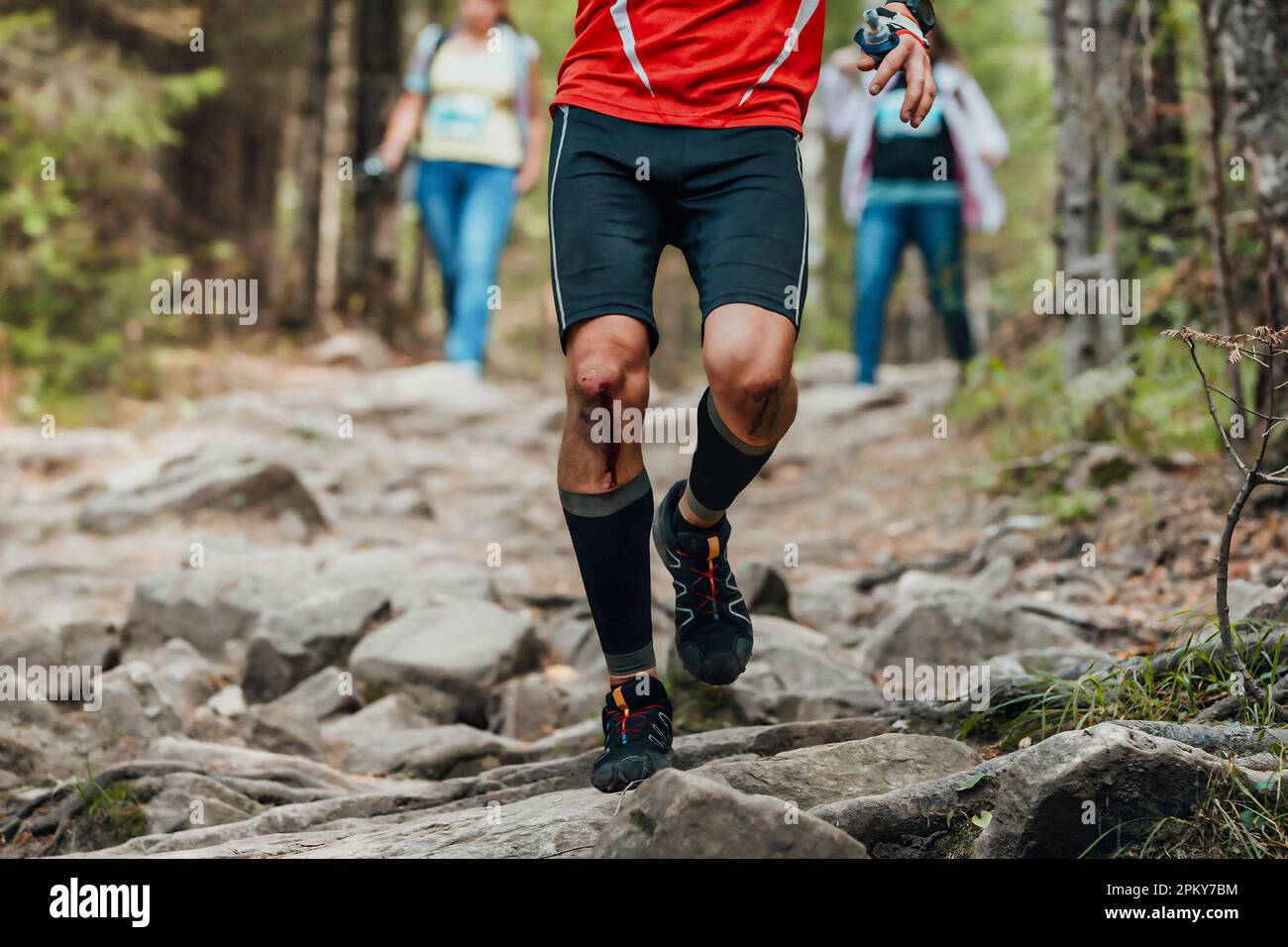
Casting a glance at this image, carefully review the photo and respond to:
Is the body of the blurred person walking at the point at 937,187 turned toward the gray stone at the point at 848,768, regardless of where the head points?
yes

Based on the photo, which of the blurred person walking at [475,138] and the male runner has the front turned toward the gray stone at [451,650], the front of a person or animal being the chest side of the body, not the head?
the blurred person walking

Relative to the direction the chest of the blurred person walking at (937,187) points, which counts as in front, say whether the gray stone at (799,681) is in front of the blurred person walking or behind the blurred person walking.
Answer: in front

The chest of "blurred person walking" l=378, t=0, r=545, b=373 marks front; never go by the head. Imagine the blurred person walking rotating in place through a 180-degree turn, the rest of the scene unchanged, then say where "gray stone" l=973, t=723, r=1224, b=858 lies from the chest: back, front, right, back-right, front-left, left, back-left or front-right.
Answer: back

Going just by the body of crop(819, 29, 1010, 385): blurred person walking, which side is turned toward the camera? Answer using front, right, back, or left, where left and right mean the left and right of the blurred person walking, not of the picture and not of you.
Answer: front

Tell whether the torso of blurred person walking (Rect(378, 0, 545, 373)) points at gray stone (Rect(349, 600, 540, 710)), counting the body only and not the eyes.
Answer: yes

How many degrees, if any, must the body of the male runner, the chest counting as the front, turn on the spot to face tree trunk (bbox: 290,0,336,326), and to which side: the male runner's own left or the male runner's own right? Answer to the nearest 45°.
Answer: approximately 180°

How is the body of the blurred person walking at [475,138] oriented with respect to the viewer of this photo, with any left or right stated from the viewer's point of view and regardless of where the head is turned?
facing the viewer

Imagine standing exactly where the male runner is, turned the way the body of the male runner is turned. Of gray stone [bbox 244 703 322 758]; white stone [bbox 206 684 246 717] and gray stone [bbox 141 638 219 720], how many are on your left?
0

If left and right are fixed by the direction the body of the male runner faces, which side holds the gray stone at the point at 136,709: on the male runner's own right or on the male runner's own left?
on the male runner's own right

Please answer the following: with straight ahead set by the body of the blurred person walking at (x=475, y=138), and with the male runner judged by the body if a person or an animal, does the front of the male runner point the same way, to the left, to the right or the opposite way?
the same way

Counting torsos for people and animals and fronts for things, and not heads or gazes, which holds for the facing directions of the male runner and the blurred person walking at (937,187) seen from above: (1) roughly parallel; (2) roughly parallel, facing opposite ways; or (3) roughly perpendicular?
roughly parallel
